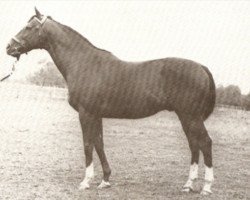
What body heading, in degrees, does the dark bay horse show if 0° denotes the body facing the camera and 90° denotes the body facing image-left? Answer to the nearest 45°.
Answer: approximately 90°
